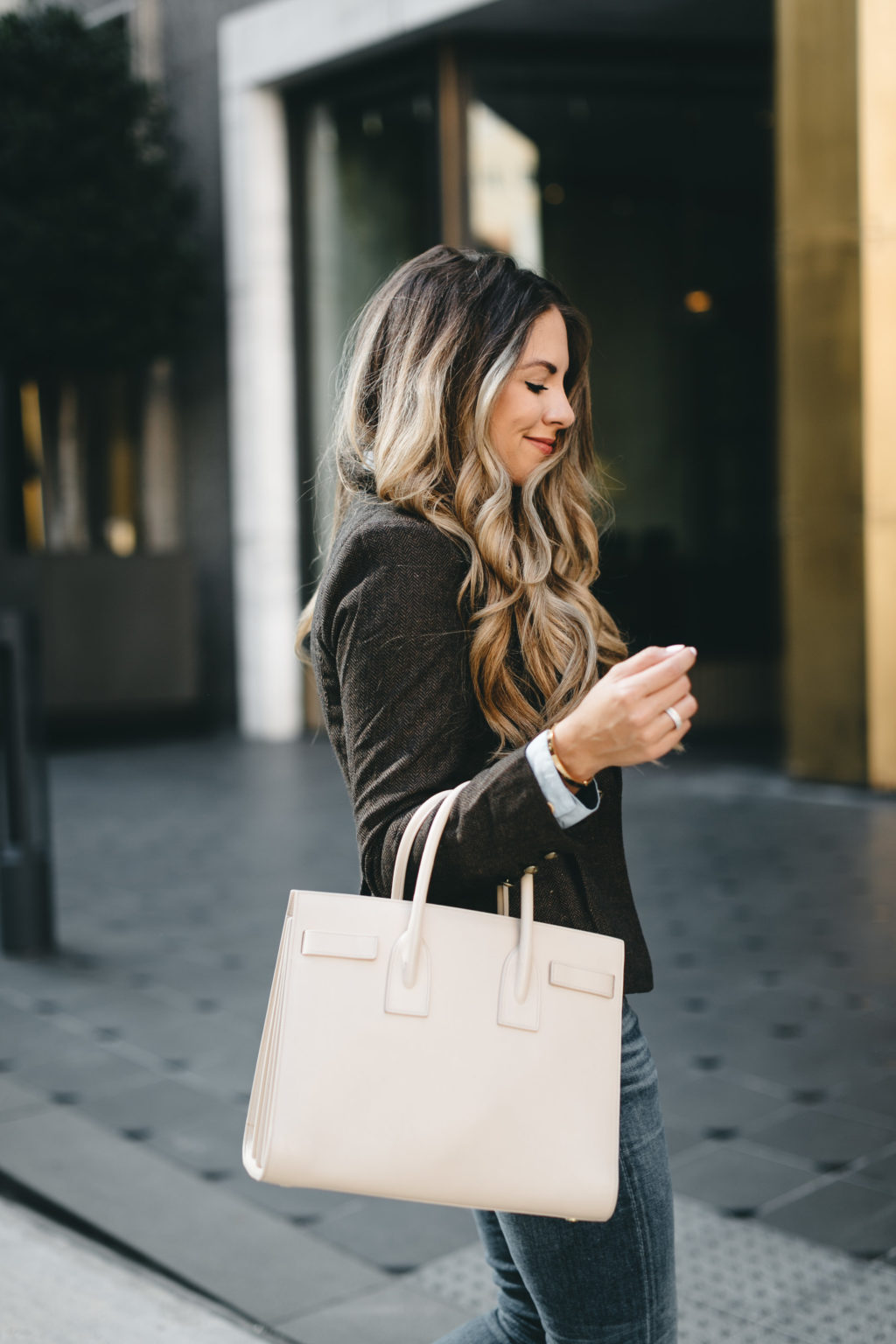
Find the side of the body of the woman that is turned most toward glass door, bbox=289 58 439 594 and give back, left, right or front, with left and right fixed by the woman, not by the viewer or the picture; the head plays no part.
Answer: left

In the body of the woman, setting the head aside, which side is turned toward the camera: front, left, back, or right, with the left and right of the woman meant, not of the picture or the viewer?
right

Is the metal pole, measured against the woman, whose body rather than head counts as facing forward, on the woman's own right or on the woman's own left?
on the woman's own left
